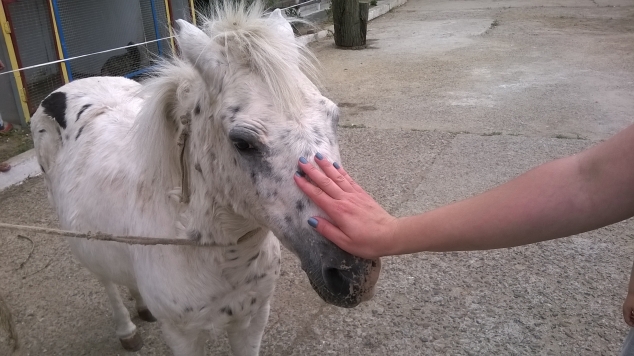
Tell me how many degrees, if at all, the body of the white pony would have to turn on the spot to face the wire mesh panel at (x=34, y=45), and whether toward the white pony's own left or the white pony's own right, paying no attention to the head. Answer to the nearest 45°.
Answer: approximately 135° to the white pony's own left

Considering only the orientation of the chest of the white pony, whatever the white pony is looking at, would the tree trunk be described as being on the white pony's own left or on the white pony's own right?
on the white pony's own left

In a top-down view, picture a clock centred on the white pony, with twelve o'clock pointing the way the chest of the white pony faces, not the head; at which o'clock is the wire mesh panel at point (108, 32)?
The wire mesh panel is roughly at 7 o'clock from the white pony.

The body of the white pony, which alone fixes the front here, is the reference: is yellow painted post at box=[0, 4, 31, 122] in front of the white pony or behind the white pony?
behind

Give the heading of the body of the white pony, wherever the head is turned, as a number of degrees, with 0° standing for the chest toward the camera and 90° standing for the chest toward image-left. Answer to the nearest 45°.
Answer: approximately 315°
